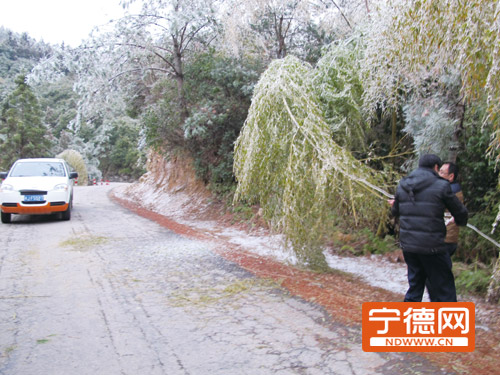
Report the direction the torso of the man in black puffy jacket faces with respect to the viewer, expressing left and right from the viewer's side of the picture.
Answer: facing away from the viewer and to the right of the viewer

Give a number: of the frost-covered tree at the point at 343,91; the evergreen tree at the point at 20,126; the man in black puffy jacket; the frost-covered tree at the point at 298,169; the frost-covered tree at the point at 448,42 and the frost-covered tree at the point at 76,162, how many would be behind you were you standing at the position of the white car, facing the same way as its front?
2

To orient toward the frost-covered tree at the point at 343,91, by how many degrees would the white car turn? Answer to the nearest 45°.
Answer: approximately 45° to its left

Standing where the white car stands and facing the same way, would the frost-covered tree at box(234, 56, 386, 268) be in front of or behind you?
in front

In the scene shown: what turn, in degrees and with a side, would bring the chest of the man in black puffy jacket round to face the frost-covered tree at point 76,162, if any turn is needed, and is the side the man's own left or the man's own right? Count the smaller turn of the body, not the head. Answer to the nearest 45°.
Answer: approximately 90° to the man's own left

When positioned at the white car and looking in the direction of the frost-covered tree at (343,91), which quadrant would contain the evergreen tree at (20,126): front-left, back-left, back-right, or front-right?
back-left

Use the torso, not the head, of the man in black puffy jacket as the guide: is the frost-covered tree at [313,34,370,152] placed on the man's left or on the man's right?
on the man's left

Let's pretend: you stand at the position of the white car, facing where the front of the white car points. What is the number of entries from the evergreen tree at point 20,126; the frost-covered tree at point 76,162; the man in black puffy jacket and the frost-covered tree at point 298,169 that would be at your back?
2

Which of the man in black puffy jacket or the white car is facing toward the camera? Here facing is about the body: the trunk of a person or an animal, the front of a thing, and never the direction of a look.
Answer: the white car

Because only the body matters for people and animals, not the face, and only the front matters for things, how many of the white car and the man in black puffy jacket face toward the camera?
1

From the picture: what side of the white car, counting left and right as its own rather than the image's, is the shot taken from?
front

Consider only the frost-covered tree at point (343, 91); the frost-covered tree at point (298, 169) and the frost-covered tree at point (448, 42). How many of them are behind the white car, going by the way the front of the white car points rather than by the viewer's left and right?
0

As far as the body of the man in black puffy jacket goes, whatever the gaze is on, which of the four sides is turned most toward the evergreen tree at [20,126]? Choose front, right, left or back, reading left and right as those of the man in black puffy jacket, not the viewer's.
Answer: left
